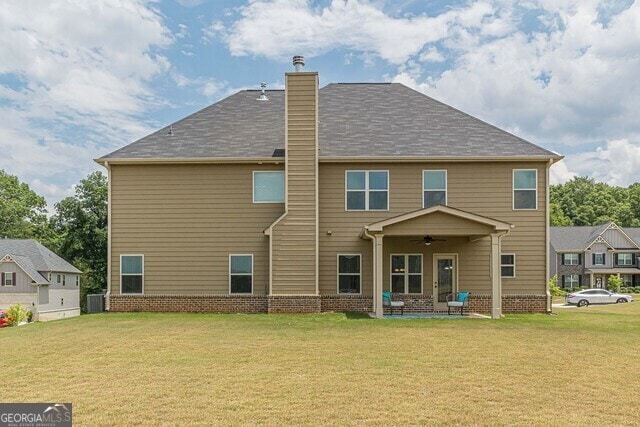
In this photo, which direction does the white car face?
to the viewer's right

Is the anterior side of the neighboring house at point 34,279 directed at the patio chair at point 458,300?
no

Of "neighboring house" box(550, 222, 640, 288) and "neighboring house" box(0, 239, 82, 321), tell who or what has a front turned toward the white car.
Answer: "neighboring house" box(550, 222, 640, 288)

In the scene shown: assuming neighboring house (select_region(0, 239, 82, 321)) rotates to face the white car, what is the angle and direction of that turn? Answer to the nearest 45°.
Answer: approximately 90° to its left

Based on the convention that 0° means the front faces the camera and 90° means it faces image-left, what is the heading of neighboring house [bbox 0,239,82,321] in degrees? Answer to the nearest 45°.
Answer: approximately 45°

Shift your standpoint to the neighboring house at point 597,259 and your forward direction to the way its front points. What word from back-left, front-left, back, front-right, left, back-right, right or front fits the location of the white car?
front

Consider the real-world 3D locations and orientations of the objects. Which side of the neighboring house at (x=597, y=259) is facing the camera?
front

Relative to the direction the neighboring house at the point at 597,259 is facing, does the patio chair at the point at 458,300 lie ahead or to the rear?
ahead

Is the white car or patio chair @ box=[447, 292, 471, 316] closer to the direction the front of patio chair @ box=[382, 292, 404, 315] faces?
the patio chair

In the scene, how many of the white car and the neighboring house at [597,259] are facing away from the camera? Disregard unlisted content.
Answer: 0

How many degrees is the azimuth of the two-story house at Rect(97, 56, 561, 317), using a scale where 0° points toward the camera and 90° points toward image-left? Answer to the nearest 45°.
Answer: approximately 180°

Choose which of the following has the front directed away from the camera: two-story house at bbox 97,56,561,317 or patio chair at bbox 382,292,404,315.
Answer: the two-story house
